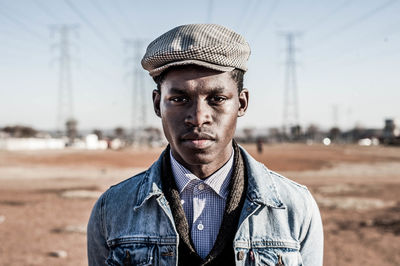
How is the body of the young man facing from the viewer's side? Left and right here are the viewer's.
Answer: facing the viewer

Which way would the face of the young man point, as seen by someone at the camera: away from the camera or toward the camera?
toward the camera
